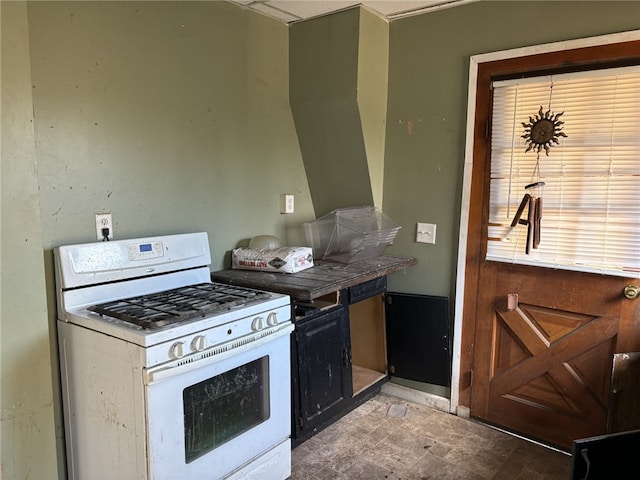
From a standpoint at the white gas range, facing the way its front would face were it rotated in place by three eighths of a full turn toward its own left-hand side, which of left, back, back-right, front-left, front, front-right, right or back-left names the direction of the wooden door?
right

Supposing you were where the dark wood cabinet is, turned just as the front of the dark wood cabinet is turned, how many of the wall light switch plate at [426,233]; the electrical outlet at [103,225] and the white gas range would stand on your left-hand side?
1

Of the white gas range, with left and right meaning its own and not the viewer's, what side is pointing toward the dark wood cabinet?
left

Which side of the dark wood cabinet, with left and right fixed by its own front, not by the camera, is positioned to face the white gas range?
right

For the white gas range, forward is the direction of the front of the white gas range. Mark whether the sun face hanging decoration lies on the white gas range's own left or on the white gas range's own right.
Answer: on the white gas range's own left

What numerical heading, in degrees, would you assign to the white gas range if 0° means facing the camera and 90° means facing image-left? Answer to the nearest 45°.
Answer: approximately 315°

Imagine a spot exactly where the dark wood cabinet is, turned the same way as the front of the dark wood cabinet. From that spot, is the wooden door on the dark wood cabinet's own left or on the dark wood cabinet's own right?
on the dark wood cabinet's own left

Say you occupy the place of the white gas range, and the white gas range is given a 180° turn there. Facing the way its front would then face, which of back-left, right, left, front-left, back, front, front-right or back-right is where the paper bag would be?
right

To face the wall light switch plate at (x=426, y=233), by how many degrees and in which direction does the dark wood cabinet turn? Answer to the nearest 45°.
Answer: approximately 90° to its left

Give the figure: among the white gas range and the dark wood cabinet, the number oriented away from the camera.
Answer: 0
